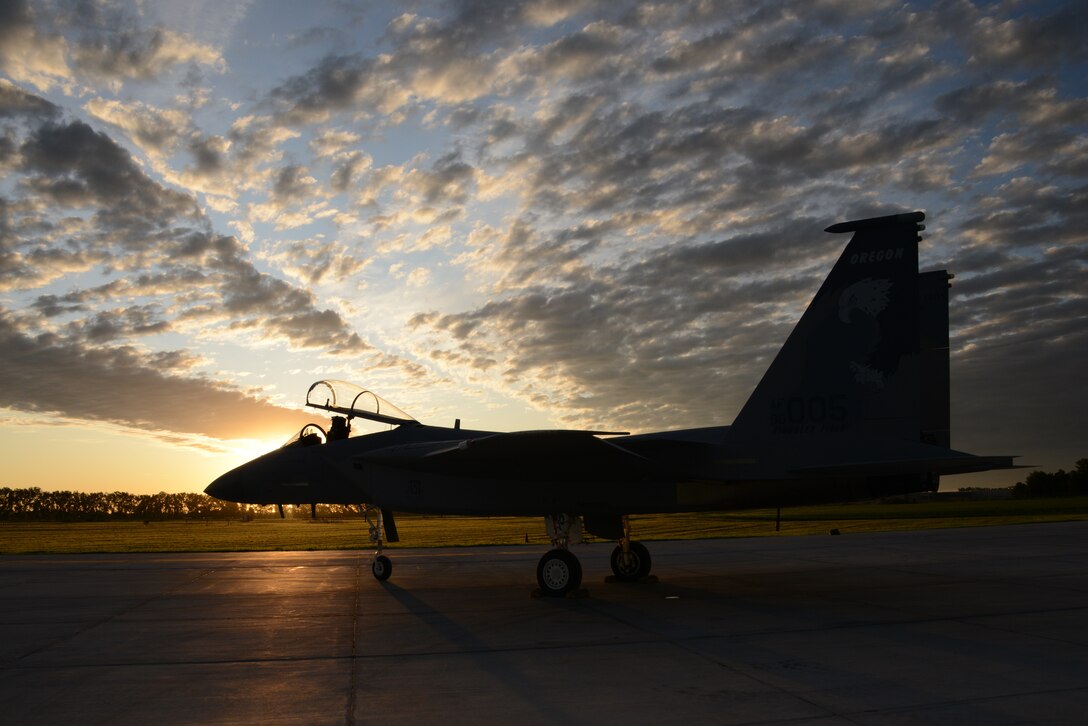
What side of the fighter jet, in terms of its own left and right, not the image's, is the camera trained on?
left
